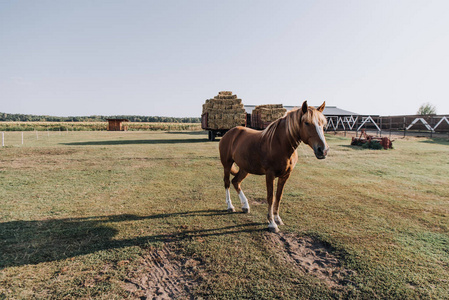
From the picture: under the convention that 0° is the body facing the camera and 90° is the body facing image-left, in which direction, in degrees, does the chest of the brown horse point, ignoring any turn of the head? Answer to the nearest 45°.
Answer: approximately 315°

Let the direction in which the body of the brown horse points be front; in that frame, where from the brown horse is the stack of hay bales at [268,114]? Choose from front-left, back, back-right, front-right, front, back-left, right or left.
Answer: back-left

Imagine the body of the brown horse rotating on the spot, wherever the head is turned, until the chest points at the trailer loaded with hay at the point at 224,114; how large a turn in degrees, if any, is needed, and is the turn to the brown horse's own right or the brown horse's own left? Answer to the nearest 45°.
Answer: approximately 135° to the brown horse's own left
